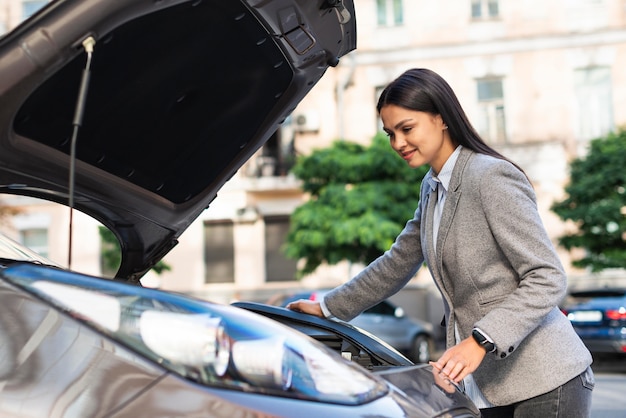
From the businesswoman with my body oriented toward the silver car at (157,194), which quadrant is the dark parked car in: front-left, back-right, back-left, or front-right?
back-right

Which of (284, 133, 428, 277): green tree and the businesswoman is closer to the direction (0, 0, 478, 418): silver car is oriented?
the businesswoman

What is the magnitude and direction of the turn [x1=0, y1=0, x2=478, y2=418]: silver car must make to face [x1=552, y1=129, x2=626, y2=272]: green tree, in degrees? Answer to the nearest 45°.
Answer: approximately 90° to its left

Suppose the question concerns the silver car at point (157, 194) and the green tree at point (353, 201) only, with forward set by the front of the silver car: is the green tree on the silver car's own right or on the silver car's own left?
on the silver car's own left

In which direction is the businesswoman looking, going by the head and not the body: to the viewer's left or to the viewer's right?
to the viewer's left

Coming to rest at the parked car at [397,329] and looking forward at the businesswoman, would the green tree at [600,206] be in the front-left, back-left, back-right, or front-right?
back-left

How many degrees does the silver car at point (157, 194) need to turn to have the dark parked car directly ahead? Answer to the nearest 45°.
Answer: approximately 90° to its left

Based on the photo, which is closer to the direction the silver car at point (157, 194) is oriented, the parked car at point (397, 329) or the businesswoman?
the businesswoman
